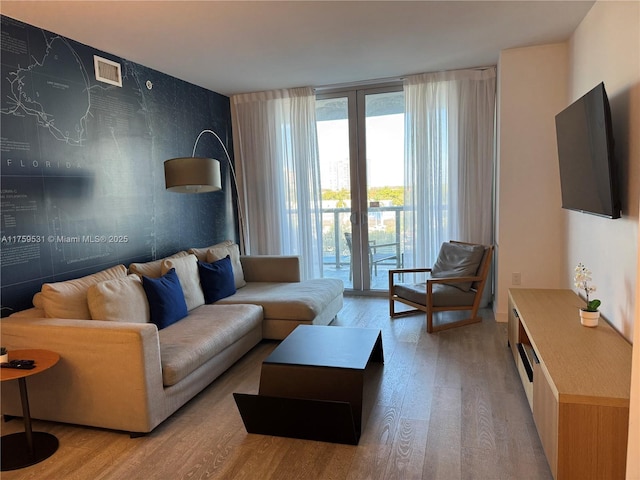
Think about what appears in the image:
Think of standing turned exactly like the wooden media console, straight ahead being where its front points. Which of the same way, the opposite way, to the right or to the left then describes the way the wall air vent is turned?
the opposite way

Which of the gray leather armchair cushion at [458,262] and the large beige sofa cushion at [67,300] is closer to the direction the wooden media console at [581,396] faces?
the large beige sofa cushion

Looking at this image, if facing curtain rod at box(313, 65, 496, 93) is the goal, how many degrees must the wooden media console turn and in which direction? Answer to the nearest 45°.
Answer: approximately 45° to its right

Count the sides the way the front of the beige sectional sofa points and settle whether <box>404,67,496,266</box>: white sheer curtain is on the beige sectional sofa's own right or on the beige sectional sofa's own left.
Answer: on the beige sectional sofa's own left

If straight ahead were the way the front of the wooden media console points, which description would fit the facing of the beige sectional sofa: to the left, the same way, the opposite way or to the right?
the opposite way

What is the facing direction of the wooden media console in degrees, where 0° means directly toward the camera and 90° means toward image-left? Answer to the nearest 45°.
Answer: approximately 90°

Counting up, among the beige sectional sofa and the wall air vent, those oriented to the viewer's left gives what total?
0

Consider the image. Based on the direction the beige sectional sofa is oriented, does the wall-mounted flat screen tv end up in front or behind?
in front

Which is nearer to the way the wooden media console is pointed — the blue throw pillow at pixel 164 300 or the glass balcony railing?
the blue throw pillow

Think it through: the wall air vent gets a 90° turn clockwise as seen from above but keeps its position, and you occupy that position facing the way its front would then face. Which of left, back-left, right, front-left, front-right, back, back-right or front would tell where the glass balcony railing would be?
back-left

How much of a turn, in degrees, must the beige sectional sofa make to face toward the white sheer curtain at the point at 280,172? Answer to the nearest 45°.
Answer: approximately 90° to its left

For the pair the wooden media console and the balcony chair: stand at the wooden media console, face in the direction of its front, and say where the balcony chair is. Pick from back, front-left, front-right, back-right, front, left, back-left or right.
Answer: front-right
